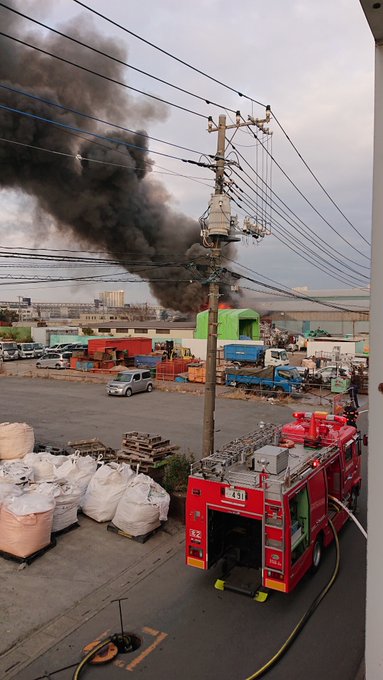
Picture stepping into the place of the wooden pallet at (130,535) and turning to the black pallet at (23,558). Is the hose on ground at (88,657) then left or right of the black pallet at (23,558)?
left

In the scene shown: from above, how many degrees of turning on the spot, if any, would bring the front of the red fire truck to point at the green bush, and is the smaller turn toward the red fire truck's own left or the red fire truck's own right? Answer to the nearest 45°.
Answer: approximately 90° to the red fire truck's own left

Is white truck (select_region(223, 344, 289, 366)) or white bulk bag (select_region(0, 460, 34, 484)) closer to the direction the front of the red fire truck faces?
the white truck

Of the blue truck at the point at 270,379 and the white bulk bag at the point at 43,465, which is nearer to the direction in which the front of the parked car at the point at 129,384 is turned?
the white bulk bag

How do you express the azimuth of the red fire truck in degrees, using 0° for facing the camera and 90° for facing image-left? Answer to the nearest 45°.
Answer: approximately 225°

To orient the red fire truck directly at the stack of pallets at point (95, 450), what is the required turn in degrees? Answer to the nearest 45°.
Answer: approximately 90° to its left

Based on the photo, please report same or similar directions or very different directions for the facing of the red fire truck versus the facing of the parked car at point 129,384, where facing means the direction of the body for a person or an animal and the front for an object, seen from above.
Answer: very different directions

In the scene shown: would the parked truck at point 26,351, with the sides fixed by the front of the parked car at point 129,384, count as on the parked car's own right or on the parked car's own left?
on the parked car's own right

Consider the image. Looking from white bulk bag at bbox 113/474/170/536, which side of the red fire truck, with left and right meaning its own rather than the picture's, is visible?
left

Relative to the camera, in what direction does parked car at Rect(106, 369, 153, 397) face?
facing the viewer and to the left of the viewer

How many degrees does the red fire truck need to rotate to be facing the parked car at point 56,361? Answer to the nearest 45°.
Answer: approximately 90° to its left

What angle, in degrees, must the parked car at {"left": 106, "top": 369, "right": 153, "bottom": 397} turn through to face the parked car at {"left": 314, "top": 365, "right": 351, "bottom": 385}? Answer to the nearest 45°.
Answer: approximately 135° to its left
